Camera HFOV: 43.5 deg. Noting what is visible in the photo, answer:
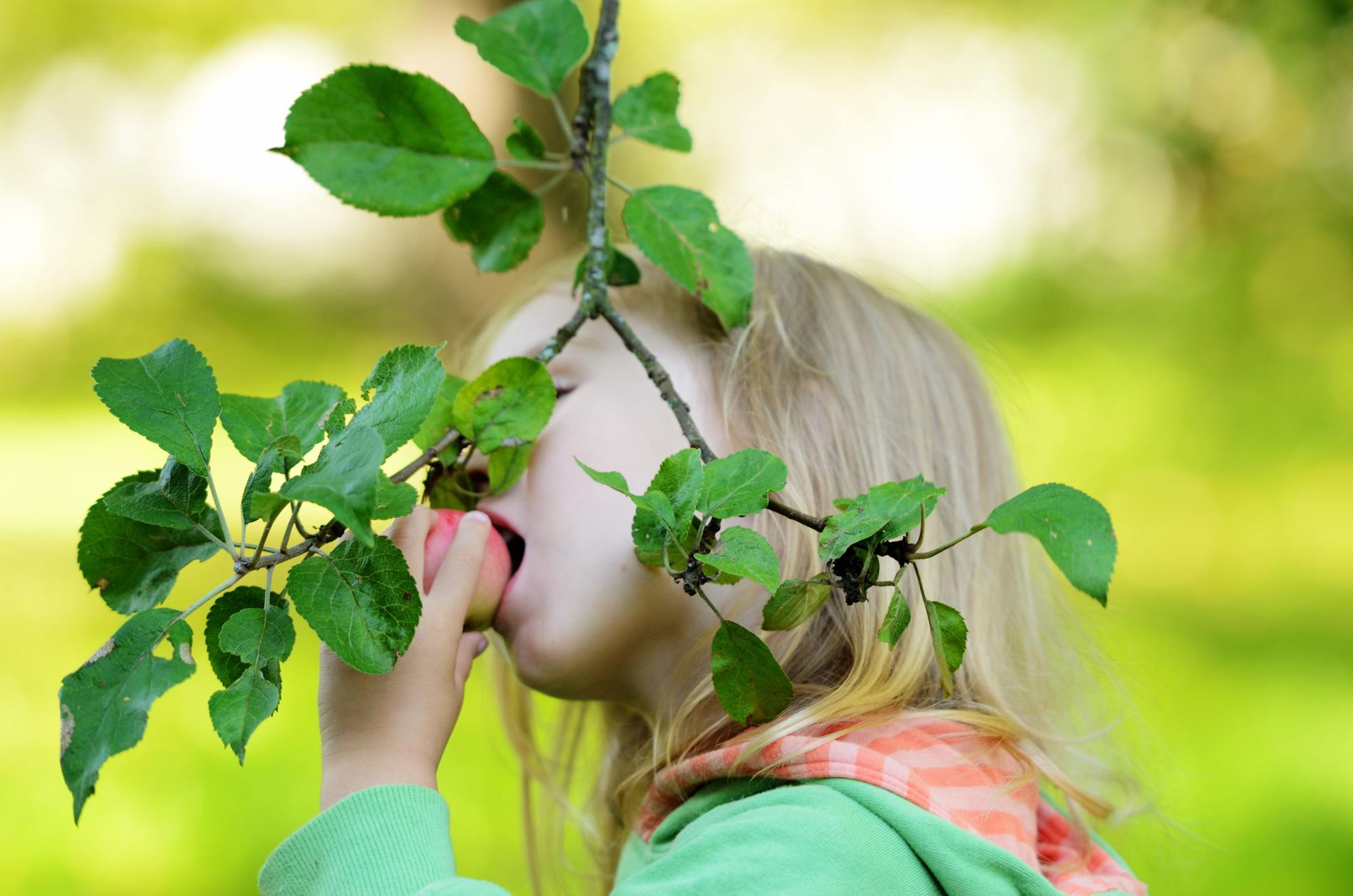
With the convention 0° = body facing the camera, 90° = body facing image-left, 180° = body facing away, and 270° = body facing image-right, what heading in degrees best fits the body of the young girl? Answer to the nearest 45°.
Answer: approximately 90°

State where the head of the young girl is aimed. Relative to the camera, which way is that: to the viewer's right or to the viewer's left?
to the viewer's left
